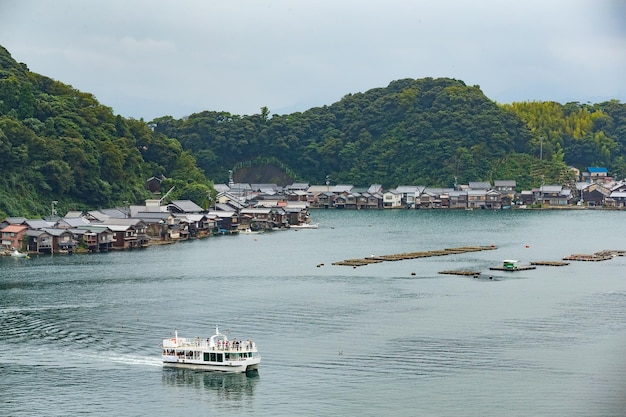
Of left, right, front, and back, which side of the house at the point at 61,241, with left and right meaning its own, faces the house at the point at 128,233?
left

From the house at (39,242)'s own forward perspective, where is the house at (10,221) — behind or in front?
behind

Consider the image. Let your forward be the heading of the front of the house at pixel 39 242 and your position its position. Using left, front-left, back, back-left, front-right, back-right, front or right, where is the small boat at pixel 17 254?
right

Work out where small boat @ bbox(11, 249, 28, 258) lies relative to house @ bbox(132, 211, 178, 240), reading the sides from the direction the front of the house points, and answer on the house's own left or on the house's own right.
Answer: on the house's own right

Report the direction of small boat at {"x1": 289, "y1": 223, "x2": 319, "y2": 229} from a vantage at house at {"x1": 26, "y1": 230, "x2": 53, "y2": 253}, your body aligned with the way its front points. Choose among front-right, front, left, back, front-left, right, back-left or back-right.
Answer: left

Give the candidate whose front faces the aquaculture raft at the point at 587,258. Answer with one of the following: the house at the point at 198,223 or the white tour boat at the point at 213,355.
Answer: the house

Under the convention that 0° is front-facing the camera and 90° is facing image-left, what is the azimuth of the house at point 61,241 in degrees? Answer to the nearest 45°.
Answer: approximately 315°

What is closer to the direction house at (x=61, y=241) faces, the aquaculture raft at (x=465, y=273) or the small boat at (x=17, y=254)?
the aquaculture raft

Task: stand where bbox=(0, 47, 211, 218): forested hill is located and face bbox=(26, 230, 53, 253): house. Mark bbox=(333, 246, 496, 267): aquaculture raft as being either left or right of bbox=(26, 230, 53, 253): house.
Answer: left

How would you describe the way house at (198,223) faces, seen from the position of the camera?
facing the viewer and to the right of the viewer

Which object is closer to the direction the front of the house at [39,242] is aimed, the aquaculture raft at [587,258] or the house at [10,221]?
the aquaculture raft

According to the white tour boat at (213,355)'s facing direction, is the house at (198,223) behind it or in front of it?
behind

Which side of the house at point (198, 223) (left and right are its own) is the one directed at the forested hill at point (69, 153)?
back

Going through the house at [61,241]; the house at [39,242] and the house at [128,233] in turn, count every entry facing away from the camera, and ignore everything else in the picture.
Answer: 0
